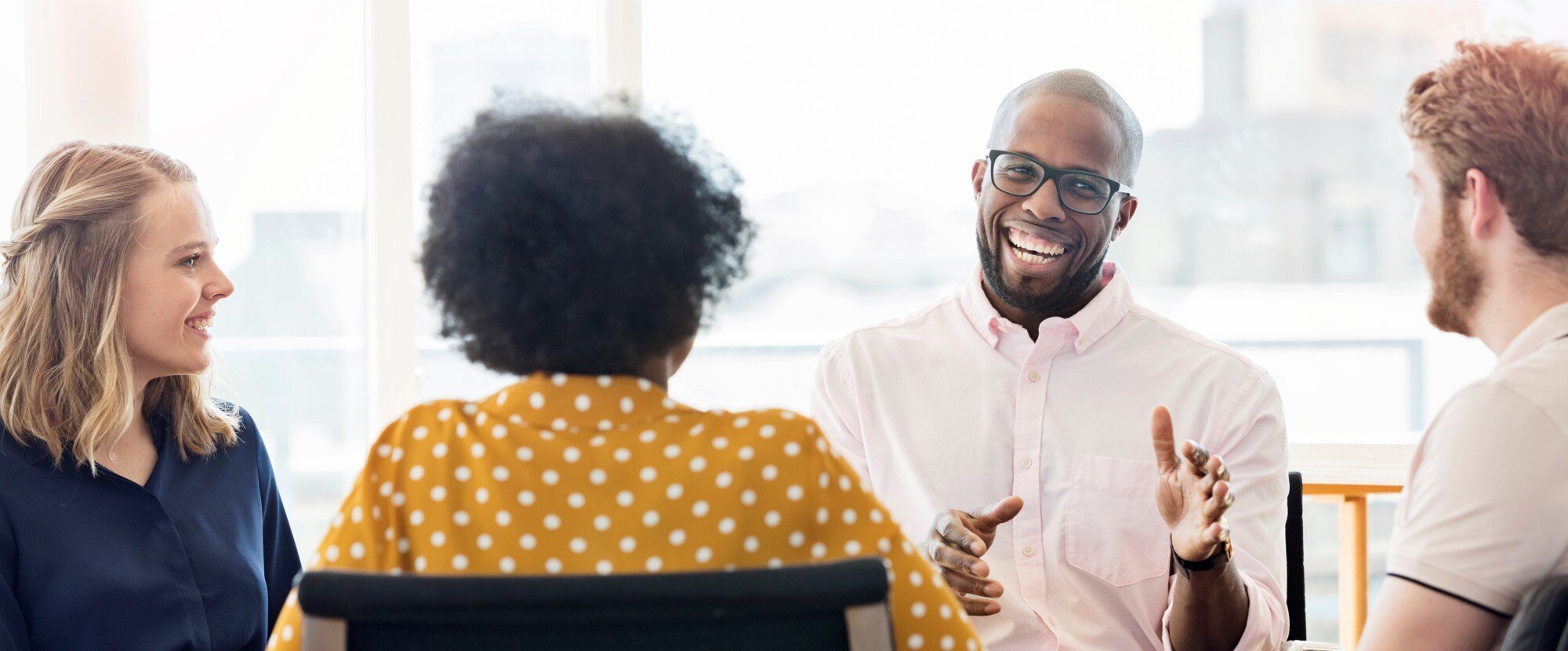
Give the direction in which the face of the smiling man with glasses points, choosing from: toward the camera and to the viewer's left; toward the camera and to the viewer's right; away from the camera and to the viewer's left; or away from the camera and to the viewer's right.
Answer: toward the camera and to the viewer's left

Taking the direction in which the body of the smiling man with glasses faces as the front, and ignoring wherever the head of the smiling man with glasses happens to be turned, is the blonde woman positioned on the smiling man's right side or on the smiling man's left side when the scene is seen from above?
on the smiling man's right side

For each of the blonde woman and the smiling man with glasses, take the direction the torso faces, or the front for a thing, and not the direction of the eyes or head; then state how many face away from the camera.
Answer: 0

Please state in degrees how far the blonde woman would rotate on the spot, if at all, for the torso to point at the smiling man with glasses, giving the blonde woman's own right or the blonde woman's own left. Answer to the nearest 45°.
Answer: approximately 45° to the blonde woman's own left

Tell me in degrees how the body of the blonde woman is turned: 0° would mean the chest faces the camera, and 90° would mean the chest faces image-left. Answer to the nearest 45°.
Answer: approximately 315°

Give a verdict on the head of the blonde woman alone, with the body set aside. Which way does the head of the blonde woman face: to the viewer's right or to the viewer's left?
to the viewer's right

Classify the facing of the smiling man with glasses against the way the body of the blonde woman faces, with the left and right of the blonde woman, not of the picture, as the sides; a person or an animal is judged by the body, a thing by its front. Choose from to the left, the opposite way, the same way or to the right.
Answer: to the right
